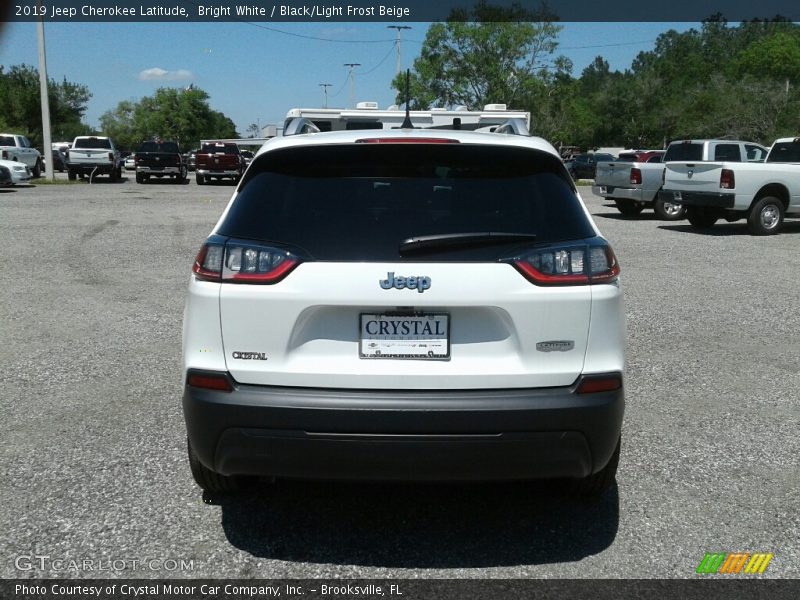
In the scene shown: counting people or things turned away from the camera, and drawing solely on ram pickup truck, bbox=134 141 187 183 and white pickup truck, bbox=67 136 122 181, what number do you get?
2

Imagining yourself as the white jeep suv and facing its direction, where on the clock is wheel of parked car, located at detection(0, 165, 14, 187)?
The wheel of parked car is roughly at 11 o'clock from the white jeep suv.

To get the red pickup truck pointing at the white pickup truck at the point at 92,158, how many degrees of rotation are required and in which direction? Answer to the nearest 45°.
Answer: approximately 90° to its left

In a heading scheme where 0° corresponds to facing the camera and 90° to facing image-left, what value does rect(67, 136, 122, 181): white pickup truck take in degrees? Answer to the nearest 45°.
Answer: approximately 180°

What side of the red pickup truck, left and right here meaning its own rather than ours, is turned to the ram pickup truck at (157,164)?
left

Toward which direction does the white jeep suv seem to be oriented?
away from the camera

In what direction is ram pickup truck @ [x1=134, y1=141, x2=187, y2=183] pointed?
away from the camera

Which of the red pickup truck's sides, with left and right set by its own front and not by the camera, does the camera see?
back

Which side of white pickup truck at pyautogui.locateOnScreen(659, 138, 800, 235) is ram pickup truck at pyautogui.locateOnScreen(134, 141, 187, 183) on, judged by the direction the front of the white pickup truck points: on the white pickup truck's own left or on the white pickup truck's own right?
on the white pickup truck's own left
